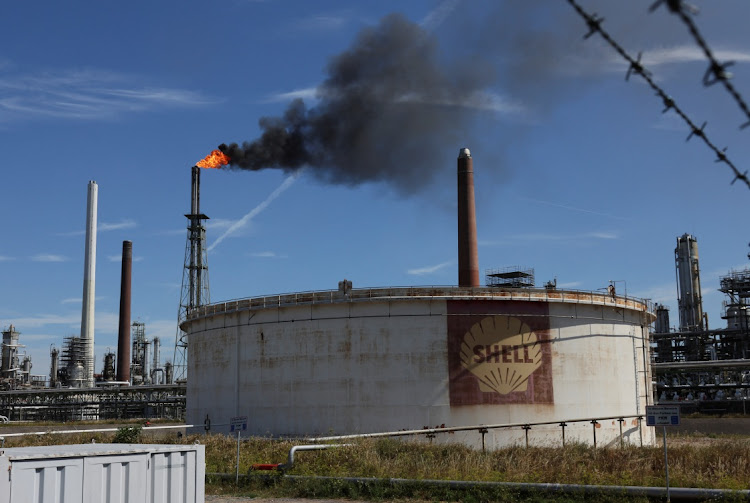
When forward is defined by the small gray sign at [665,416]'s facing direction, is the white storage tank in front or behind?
behind

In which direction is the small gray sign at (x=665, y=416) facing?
toward the camera

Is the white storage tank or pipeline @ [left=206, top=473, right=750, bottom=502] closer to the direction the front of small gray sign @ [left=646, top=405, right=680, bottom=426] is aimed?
the pipeline

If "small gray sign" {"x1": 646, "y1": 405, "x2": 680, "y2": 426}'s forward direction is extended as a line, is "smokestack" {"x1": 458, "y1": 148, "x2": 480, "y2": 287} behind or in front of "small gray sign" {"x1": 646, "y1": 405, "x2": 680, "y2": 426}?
behind

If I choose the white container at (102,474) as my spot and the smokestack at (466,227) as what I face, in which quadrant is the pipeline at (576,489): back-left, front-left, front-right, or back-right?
front-right

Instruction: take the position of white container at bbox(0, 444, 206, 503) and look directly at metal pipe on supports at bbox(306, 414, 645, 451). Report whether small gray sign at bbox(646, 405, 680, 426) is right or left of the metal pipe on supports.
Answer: right

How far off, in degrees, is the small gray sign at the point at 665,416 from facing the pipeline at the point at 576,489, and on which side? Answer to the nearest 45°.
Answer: approximately 45° to its right

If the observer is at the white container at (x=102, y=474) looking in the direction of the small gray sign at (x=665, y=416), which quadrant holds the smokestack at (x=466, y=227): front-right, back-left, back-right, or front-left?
front-left

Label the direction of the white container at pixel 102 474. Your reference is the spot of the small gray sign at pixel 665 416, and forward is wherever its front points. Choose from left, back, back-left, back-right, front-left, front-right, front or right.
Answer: front-right
